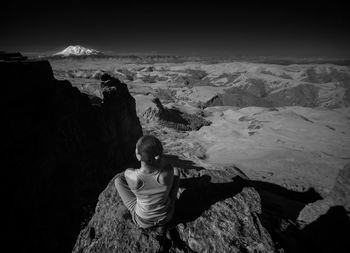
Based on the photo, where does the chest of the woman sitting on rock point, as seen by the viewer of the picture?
away from the camera

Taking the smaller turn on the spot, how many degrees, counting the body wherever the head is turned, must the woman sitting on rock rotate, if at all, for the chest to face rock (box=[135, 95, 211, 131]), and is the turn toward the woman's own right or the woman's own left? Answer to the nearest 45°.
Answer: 0° — they already face it

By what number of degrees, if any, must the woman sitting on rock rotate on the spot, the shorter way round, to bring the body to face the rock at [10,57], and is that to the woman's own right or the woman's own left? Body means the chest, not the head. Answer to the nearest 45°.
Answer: approximately 45° to the woman's own left

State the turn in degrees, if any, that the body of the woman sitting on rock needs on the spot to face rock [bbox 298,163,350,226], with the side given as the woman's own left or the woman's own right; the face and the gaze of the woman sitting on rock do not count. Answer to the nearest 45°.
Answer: approximately 90° to the woman's own right

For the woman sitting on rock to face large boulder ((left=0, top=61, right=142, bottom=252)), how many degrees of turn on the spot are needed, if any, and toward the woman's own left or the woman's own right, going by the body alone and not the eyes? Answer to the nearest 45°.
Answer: approximately 45° to the woman's own left
